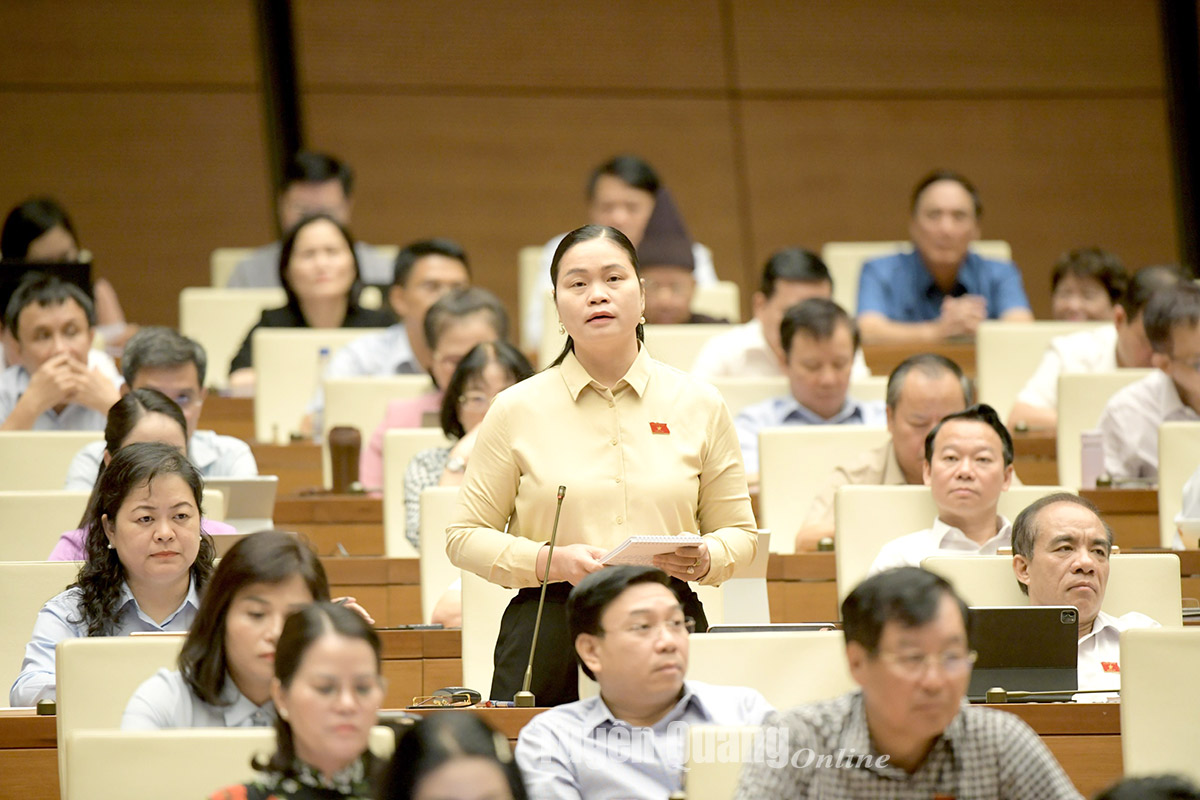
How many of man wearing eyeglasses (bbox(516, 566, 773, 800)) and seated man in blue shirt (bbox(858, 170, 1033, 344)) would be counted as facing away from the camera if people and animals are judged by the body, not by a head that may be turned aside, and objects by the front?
0

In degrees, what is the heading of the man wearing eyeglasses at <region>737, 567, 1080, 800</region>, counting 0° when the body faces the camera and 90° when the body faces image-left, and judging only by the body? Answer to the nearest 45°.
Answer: approximately 315°

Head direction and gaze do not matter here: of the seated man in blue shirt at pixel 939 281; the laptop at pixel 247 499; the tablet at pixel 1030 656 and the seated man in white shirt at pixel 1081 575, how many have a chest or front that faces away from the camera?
2

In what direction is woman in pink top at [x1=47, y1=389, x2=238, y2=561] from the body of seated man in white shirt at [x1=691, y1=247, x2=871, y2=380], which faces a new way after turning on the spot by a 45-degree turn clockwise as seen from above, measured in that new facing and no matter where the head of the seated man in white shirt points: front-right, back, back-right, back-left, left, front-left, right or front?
front-right

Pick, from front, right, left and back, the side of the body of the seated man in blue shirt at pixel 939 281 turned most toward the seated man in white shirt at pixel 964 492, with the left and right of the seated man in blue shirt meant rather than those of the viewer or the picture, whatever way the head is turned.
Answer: front

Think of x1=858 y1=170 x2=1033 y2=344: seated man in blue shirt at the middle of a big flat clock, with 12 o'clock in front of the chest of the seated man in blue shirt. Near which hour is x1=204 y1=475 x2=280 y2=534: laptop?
The laptop is roughly at 1 o'clock from the seated man in blue shirt.

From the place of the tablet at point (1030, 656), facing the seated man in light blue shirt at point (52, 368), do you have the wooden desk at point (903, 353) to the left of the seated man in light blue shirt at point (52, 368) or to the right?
right

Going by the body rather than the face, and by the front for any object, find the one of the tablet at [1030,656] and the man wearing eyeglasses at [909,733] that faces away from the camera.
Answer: the tablet

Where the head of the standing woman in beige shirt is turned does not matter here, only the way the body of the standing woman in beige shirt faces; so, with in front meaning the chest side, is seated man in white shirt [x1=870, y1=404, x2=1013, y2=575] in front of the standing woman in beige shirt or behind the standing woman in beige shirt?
behind

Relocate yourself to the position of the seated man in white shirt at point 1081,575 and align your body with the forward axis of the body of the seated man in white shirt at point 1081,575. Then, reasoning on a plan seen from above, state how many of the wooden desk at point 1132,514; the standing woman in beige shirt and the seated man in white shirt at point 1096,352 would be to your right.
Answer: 1

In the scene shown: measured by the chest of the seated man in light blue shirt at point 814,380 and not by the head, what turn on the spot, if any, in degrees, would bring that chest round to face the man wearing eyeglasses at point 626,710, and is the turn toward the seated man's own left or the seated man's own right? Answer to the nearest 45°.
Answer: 0° — they already face them

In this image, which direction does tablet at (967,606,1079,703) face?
away from the camera
